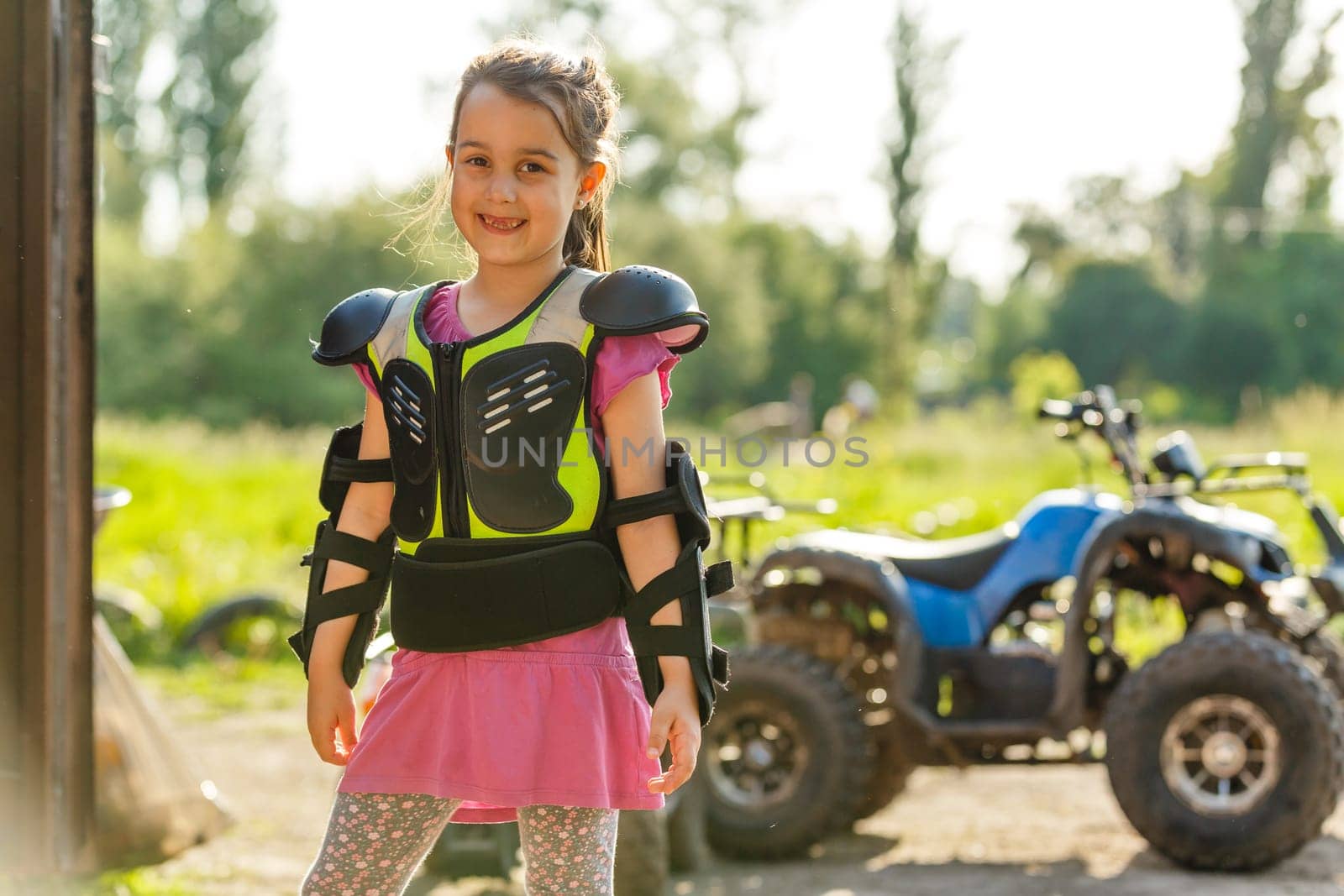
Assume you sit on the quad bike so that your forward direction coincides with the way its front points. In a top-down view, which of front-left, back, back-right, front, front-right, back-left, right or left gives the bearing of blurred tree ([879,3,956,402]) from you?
left

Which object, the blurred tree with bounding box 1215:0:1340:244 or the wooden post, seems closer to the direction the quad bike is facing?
the blurred tree

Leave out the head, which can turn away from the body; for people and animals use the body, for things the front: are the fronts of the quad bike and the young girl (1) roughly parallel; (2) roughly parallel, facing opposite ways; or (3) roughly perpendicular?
roughly perpendicular

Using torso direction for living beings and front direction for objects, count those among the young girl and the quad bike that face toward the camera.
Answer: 1

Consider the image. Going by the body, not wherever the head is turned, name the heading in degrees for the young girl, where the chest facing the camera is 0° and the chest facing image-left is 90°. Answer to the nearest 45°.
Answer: approximately 0°

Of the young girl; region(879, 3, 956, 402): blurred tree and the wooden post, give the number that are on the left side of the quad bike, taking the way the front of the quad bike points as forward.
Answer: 1

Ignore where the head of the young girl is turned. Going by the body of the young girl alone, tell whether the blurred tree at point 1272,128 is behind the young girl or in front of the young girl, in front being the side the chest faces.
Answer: behind

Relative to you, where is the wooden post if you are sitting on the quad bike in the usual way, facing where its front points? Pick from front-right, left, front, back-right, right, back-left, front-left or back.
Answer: back-right

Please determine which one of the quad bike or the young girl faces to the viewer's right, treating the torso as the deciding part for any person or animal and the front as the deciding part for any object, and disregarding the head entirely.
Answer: the quad bike

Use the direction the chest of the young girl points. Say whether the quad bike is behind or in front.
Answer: behind

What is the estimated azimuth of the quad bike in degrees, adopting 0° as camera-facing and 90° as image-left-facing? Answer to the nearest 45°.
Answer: approximately 270°

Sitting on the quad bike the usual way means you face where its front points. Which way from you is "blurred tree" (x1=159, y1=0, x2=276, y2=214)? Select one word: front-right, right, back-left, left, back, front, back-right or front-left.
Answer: back-left
